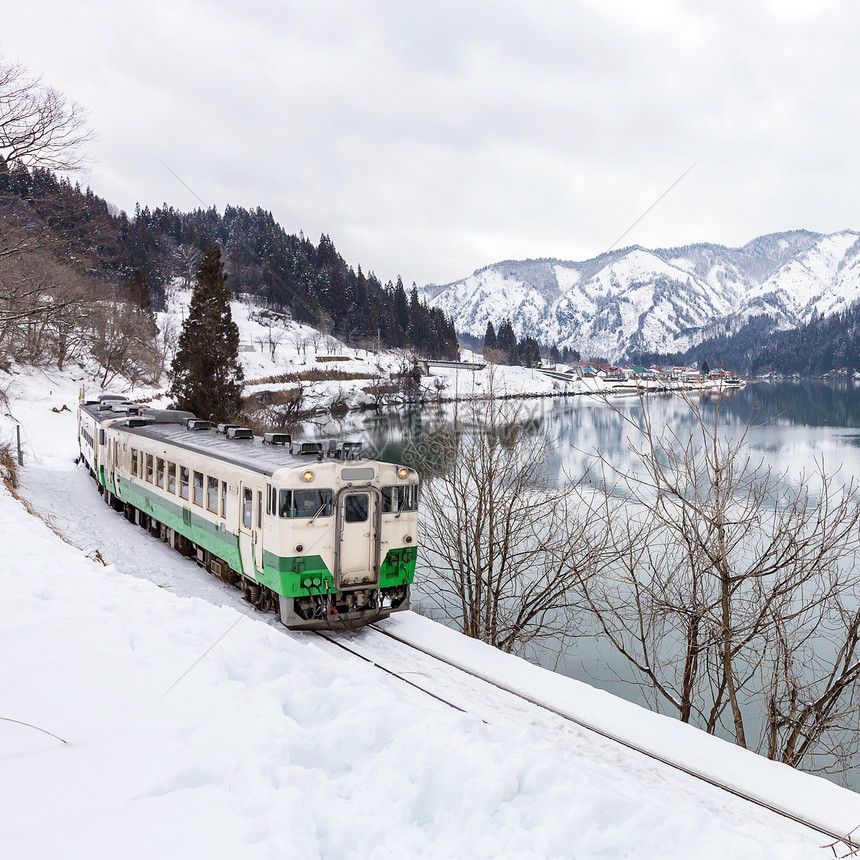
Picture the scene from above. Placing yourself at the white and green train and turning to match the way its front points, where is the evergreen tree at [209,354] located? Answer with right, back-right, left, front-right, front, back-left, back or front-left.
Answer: back-left

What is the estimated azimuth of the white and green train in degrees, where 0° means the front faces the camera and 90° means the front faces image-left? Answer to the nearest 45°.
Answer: approximately 315°
